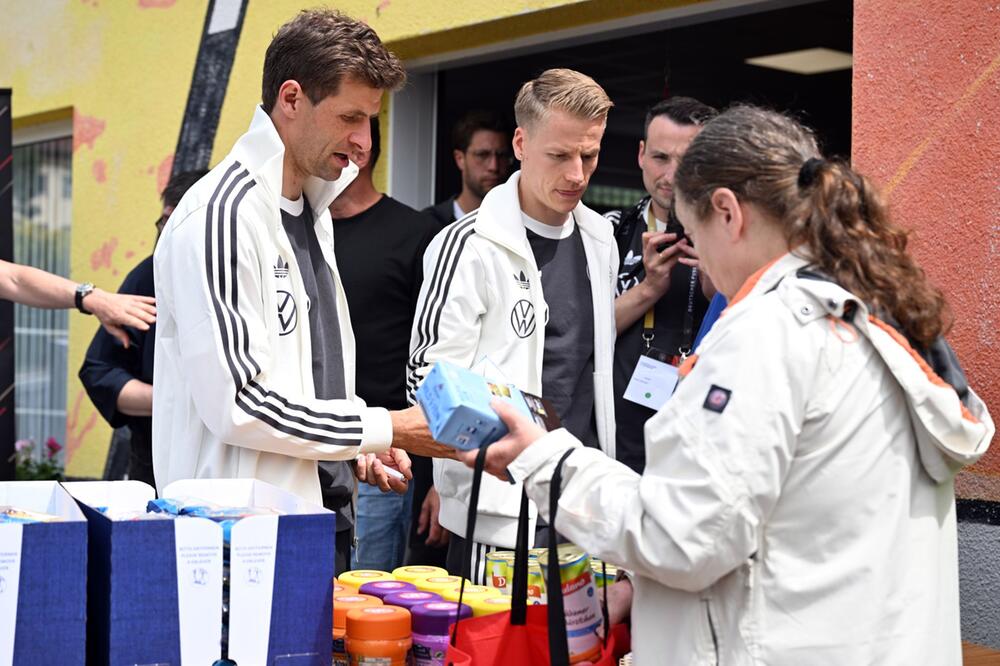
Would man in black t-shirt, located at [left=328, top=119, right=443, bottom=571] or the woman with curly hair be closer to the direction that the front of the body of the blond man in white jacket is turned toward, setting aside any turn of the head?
the woman with curly hair

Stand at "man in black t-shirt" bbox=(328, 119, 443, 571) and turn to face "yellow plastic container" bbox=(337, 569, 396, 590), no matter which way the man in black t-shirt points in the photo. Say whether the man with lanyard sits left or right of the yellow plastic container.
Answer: left

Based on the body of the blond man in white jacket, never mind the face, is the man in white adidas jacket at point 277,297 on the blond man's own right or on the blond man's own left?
on the blond man's own right

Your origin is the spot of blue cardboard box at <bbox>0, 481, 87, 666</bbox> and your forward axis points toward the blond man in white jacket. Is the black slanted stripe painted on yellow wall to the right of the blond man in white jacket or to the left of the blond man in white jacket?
left

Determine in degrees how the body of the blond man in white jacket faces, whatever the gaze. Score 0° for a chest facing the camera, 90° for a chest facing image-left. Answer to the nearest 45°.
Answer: approximately 315°

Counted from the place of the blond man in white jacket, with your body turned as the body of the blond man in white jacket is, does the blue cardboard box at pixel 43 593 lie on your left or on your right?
on your right
